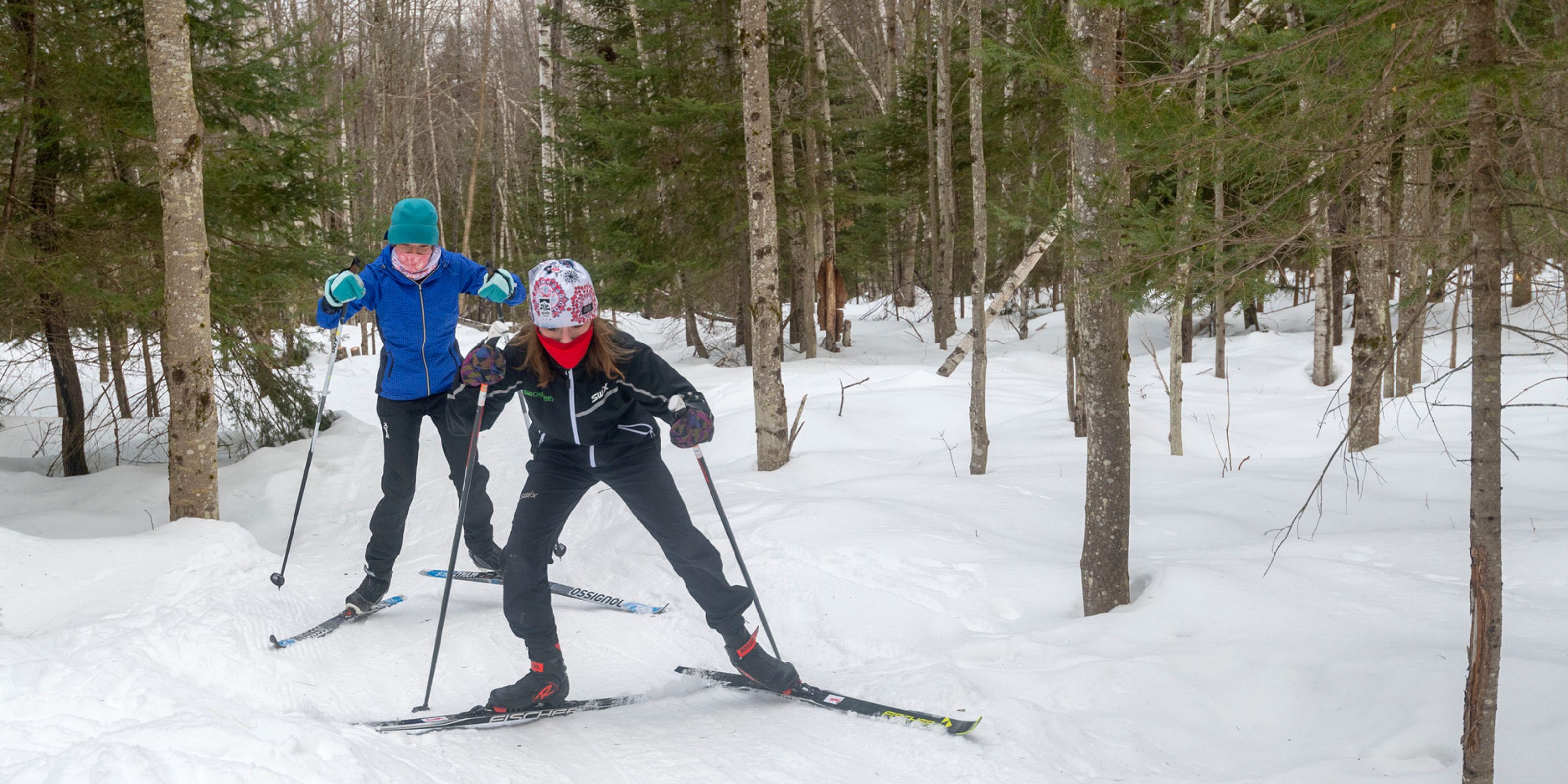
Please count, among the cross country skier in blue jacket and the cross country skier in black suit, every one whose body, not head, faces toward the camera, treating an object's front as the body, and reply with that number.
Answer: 2

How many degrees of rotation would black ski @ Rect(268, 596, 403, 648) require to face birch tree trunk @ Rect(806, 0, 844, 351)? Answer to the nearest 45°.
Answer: approximately 180°

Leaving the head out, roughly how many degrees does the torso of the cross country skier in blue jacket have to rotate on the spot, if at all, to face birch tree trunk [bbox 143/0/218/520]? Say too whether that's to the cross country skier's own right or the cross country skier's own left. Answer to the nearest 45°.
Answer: approximately 135° to the cross country skier's own right

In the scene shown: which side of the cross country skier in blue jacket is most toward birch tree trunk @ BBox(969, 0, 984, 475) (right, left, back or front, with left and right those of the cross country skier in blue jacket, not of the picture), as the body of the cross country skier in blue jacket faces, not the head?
left

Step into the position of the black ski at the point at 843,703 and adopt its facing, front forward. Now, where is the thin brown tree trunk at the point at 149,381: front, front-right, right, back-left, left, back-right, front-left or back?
back

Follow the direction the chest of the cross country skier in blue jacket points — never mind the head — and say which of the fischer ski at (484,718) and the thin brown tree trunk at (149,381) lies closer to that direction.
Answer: the fischer ski

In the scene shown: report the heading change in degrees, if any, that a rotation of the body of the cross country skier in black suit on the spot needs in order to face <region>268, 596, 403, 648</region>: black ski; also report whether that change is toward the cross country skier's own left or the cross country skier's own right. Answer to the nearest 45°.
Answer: approximately 135° to the cross country skier's own right

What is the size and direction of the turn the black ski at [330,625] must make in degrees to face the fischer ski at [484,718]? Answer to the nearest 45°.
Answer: approximately 45° to its left

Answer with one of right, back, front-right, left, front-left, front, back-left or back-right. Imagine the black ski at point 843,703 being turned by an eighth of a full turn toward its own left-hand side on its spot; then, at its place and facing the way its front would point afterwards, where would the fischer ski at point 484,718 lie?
back

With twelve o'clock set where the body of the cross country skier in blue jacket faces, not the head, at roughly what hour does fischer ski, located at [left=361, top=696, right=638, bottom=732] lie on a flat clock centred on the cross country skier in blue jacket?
The fischer ski is roughly at 12 o'clock from the cross country skier in blue jacket.

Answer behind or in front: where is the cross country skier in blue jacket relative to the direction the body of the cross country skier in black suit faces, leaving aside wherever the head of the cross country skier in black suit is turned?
behind
